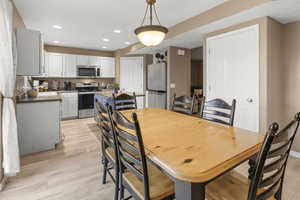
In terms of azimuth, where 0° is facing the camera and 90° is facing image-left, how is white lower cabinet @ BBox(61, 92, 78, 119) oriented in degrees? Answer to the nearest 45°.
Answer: approximately 0°

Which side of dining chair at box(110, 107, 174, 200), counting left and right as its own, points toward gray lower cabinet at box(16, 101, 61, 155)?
left

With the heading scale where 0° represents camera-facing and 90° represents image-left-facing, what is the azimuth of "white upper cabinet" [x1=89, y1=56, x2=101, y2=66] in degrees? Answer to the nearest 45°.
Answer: approximately 0°

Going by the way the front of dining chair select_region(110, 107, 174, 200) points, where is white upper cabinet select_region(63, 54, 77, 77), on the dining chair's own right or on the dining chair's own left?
on the dining chair's own left

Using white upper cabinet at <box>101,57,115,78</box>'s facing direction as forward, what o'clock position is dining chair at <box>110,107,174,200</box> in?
The dining chair is roughly at 12 o'clock from the white upper cabinet.

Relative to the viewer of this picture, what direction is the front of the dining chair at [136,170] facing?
facing away from the viewer and to the right of the viewer
